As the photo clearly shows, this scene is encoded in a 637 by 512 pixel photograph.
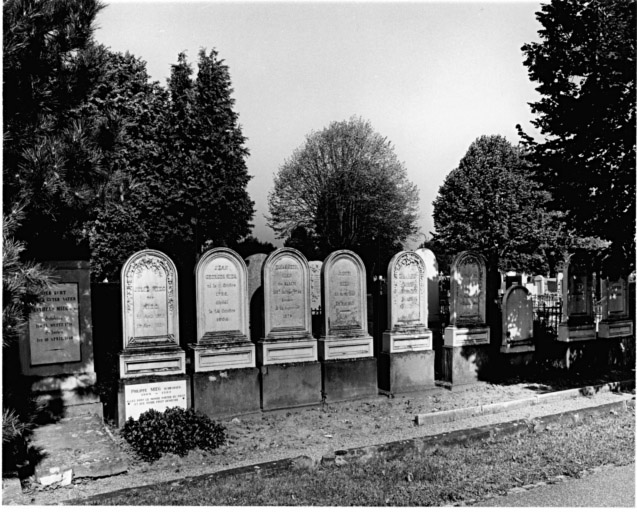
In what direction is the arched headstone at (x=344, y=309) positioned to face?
toward the camera

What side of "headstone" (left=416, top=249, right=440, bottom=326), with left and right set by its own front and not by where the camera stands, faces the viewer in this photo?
front

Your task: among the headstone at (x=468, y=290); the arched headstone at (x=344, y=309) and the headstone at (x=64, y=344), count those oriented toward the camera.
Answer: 3

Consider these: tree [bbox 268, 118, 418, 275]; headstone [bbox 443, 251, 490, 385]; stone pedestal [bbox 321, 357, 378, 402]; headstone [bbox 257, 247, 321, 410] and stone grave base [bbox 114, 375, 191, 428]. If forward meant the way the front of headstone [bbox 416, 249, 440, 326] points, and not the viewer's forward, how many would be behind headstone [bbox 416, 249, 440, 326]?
1

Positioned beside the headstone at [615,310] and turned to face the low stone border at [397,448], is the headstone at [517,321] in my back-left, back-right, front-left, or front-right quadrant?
front-right

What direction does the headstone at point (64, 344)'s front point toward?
toward the camera
